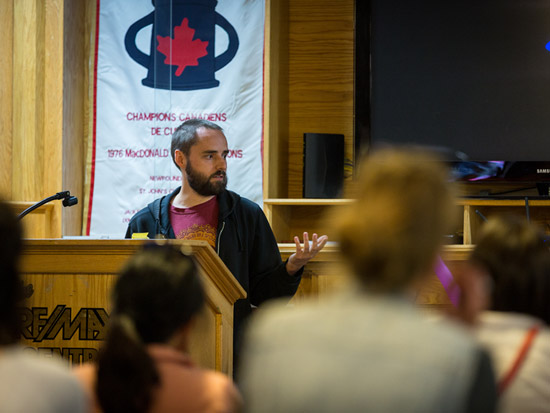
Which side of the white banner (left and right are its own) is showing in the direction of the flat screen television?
left

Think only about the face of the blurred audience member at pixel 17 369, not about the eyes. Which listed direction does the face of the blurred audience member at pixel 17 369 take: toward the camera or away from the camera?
away from the camera

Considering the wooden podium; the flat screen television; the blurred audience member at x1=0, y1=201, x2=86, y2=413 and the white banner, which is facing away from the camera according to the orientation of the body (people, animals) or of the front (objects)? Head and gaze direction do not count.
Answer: the blurred audience member

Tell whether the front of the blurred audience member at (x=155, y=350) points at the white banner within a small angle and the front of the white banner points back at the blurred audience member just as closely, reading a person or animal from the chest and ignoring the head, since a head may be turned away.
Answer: yes

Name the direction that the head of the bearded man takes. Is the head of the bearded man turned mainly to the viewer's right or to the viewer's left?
to the viewer's right

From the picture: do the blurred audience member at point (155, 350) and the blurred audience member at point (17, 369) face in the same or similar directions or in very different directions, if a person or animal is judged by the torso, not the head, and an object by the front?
same or similar directions

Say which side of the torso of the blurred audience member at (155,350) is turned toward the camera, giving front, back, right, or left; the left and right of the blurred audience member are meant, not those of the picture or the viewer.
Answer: back

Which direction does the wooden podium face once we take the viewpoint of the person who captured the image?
facing the viewer

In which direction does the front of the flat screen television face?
toward the camera

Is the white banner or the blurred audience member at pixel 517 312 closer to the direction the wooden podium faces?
the blurred audience member

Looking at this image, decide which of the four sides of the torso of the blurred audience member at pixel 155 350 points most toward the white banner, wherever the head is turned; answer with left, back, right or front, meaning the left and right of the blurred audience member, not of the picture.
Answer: front

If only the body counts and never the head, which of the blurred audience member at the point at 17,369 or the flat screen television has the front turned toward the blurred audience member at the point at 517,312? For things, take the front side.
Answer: the flat screen television

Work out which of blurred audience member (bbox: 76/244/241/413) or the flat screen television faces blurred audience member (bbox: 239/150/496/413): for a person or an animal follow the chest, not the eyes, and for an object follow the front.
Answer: the flat screen television

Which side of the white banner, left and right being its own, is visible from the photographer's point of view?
front
